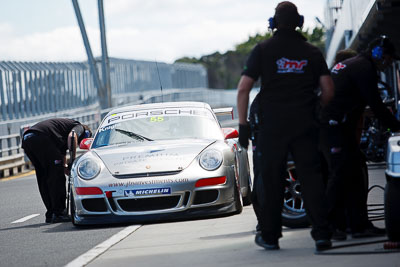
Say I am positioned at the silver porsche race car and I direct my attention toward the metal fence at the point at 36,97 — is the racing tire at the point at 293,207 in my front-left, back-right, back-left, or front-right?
back-right

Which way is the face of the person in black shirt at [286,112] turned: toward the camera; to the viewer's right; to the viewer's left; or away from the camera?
away from the camera

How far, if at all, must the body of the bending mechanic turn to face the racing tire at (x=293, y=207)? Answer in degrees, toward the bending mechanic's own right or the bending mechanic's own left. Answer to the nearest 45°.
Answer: approximately 45° to the bending mechanic's own right

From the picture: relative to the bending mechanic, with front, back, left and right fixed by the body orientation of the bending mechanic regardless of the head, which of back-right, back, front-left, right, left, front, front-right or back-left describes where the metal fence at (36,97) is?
left

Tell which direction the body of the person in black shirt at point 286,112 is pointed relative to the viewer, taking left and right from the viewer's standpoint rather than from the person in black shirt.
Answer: facing away from the viewer

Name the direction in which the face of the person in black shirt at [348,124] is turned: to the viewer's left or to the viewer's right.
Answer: to the viewer's right

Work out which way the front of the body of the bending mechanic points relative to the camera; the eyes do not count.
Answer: to the viewer's right

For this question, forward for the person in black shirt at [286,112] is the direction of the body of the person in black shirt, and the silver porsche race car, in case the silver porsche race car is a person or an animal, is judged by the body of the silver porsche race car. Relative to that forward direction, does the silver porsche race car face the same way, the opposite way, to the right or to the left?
the opposite way

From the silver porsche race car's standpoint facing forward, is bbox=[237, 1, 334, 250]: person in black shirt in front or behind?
in front
